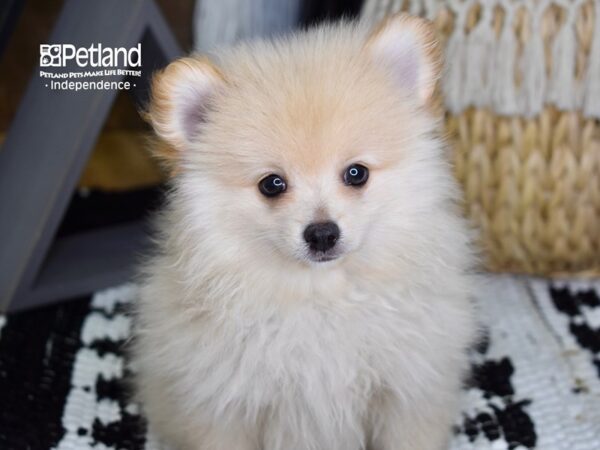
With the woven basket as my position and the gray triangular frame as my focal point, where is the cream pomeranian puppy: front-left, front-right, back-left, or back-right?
front-left

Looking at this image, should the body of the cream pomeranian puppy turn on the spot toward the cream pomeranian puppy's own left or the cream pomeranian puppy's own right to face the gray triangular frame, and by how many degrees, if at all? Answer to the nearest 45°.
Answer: approximately 135° to the cream pomeranian puppy's own right

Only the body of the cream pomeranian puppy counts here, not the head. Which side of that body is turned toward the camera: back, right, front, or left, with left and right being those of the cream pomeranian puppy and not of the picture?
front

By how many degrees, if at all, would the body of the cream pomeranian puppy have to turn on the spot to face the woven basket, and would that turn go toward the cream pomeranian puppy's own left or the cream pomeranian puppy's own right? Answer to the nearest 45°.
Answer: approximately 135° to the cream pomeranian puppy's own left

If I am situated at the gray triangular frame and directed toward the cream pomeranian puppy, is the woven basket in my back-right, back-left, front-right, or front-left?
front-left
